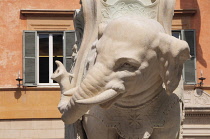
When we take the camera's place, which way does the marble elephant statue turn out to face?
facing the viewer and to the left of the viewer
